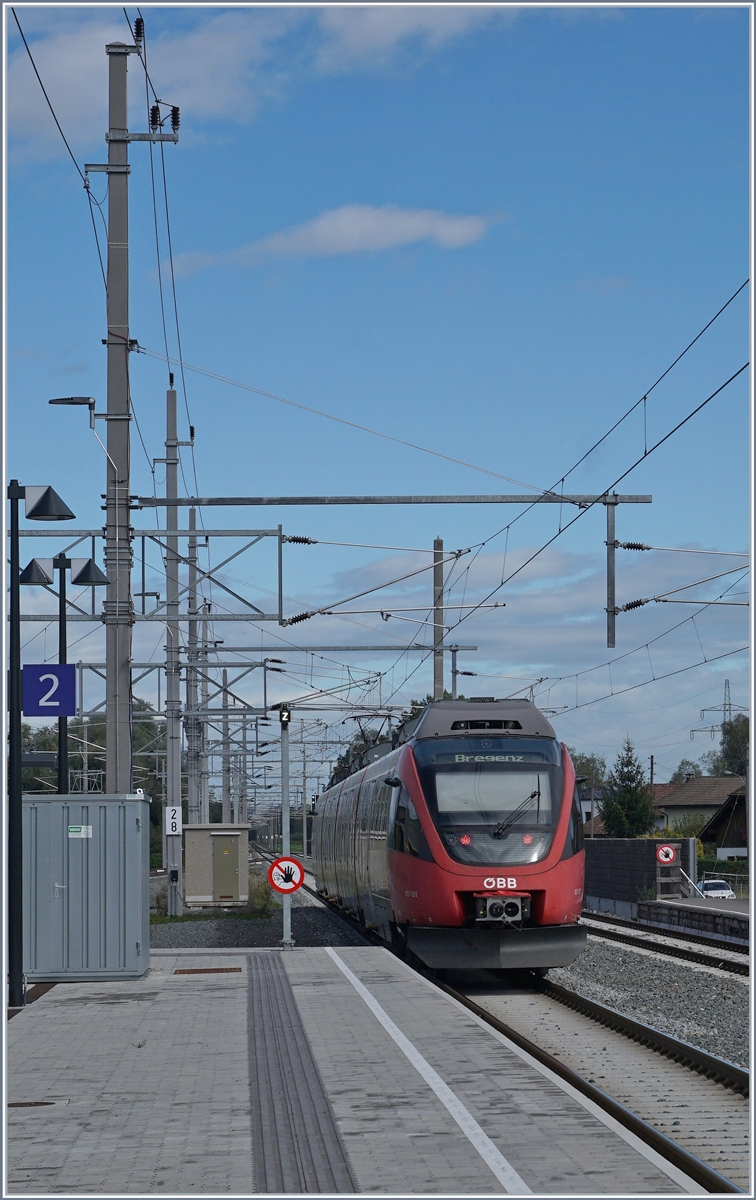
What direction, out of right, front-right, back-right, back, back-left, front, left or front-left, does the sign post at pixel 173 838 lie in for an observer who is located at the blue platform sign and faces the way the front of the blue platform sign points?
back

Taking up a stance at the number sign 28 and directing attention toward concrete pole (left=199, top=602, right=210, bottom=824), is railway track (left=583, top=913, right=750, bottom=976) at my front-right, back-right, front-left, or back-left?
back-right

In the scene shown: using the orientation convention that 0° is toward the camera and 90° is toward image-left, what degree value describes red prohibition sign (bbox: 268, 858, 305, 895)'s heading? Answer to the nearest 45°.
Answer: approximately 0°

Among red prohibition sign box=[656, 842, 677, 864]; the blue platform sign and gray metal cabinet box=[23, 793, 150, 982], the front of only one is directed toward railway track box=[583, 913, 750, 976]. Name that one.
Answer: the red prohibition sign
